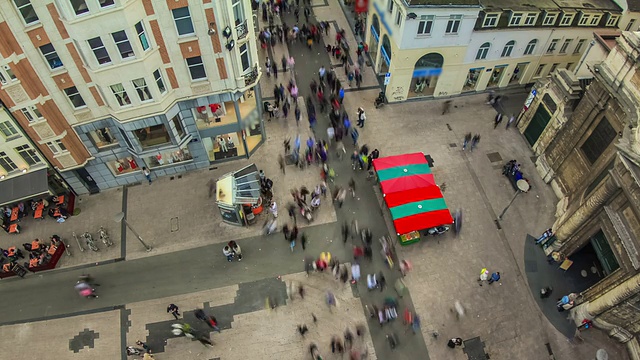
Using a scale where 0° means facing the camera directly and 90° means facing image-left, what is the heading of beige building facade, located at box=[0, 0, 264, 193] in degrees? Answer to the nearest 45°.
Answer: approximately 0°
